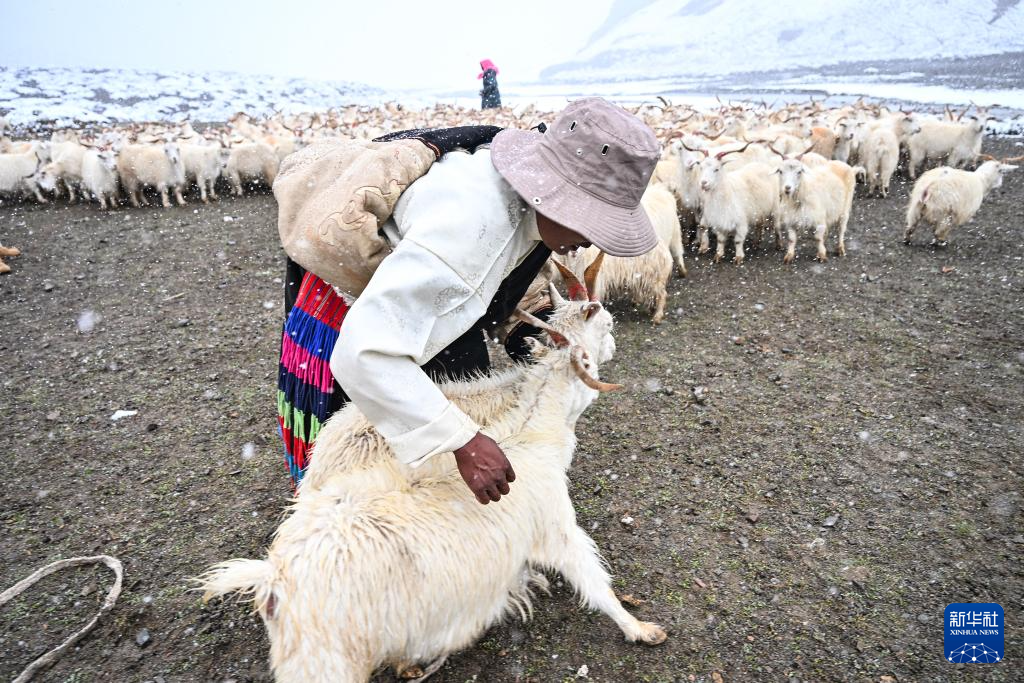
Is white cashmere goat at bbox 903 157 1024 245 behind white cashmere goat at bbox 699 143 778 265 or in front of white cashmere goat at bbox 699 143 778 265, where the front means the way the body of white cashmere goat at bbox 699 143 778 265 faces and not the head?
behind

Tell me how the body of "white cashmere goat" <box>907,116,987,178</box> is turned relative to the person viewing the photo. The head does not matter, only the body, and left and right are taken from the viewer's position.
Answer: facing to the right of the viewer

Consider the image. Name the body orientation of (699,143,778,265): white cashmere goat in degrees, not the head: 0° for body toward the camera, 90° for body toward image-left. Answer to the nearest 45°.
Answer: approximately 45°

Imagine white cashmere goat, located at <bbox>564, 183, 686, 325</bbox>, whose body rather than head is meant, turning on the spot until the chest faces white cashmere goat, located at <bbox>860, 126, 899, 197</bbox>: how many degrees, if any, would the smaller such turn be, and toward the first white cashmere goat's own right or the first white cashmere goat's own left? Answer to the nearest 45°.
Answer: approximately 135° to the first white cashmere goat's own right

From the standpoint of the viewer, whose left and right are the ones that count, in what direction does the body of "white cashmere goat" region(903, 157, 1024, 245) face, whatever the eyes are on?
facing away from the viewer and to the right of the viewer

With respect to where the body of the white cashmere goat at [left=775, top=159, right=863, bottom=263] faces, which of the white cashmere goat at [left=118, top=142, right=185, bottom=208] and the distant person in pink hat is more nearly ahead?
the white cashmere goat

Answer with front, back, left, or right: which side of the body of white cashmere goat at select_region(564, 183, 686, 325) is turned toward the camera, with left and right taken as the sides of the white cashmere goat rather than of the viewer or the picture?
left
